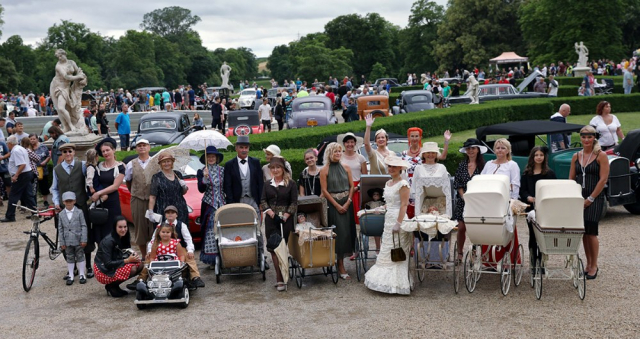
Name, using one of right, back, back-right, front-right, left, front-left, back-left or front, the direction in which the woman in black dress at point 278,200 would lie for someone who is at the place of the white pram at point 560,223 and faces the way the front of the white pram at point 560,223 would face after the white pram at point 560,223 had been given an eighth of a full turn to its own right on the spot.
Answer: front-right

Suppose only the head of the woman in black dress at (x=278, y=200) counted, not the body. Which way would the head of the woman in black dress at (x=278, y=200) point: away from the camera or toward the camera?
toward the camera

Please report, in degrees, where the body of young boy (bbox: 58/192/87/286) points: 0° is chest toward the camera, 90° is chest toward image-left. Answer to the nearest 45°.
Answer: approximately 0°

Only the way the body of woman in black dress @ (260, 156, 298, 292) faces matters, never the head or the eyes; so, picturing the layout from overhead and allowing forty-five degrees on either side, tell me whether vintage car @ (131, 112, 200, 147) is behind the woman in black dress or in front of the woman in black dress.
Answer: behind

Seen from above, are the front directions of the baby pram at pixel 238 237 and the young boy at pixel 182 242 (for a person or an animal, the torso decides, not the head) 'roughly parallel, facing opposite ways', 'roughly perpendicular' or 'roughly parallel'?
roughly parallel

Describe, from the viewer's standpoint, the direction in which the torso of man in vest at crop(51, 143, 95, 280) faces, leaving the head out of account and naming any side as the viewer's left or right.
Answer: facing the viewer

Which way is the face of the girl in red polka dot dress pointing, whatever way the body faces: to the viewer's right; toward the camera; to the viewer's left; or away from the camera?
toward the camera

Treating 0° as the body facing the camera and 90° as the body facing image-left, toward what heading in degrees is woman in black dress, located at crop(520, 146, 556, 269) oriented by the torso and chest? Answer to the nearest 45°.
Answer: approximately 0°

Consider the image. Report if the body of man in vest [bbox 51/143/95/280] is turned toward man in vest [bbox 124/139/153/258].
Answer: no

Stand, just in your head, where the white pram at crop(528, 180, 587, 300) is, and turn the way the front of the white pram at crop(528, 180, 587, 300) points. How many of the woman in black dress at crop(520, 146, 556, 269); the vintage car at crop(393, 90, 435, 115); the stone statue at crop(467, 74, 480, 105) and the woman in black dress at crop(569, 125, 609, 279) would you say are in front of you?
0

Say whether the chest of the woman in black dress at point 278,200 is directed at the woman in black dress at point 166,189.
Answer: no
